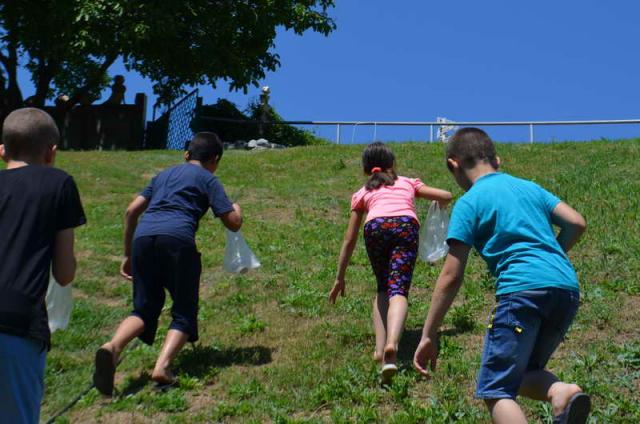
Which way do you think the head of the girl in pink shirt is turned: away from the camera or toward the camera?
away from the camera

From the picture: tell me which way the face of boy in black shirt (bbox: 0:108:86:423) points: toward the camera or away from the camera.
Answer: away from the camera

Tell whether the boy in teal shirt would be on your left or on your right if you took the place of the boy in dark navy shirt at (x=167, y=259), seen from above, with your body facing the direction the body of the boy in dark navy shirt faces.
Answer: on your right

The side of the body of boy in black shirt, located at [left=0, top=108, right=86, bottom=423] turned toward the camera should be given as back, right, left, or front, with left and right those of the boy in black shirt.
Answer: back

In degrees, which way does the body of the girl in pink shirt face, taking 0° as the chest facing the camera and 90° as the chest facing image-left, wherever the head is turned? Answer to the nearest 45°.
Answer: approximately 180°

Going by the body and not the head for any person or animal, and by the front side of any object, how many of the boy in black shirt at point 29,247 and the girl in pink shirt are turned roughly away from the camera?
2

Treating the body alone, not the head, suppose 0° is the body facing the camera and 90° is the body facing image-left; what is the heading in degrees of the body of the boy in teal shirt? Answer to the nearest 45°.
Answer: approximately 135°

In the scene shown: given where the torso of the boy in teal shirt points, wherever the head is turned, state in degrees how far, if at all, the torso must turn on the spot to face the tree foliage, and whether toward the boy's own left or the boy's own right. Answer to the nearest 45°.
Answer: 0° — they already face it

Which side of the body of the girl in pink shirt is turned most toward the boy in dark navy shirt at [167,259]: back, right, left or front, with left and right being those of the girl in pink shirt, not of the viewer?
left

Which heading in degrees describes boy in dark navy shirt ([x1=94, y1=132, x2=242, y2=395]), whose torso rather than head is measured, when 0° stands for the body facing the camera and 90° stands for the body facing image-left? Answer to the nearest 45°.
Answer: approximately 225°

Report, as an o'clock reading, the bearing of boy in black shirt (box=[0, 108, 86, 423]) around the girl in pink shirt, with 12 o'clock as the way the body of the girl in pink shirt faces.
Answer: The boy in black shirt is roughly at 7 o'clock from the girl in pink shirt.

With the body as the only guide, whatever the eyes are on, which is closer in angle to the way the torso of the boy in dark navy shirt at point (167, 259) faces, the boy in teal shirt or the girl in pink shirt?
the girl in pink shirt

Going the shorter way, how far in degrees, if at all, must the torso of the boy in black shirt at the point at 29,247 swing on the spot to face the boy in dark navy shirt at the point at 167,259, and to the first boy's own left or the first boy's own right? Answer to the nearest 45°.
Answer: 0° — they already face them
